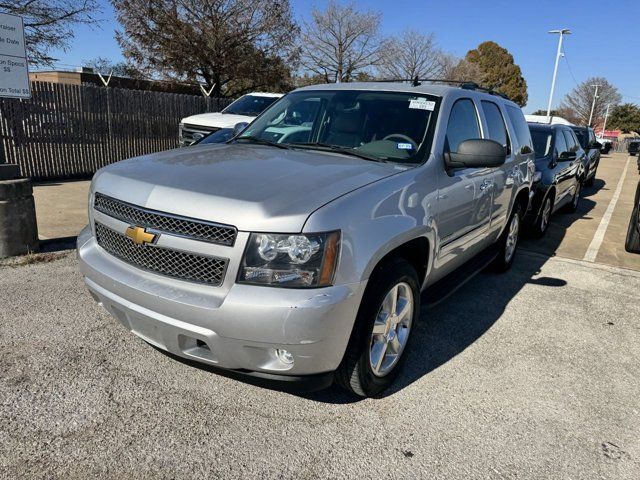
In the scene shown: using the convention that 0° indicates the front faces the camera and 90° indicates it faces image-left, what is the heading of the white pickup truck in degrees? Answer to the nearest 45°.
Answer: approximately 45°

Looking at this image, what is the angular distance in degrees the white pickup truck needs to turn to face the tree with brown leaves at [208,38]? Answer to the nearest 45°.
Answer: approximately 135° to its right

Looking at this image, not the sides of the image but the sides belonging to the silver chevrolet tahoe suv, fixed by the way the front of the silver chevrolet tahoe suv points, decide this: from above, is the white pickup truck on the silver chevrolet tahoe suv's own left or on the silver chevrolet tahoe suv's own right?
on the silver chevrolet tahoe suv's own right

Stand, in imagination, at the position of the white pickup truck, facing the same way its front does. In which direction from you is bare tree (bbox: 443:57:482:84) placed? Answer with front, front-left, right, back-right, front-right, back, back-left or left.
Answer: back

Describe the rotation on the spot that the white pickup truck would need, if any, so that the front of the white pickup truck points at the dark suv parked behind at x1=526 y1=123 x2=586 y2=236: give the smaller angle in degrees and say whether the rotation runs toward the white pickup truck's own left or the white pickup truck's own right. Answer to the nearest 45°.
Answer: approximately 90° to the white pickup truck's own left

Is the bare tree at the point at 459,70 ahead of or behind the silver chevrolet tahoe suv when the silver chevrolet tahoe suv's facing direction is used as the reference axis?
behind

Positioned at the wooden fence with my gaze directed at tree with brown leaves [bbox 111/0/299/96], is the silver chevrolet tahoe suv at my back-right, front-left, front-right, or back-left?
back-right

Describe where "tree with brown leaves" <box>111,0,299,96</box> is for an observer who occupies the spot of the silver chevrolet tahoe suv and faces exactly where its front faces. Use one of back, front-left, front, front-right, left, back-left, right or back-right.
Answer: back-right

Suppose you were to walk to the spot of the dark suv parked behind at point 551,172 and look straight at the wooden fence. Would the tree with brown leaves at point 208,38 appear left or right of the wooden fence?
right

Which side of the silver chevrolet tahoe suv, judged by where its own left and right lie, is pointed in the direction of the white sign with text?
right

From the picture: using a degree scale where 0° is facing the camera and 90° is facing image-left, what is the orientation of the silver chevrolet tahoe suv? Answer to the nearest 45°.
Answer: approximately 45°
